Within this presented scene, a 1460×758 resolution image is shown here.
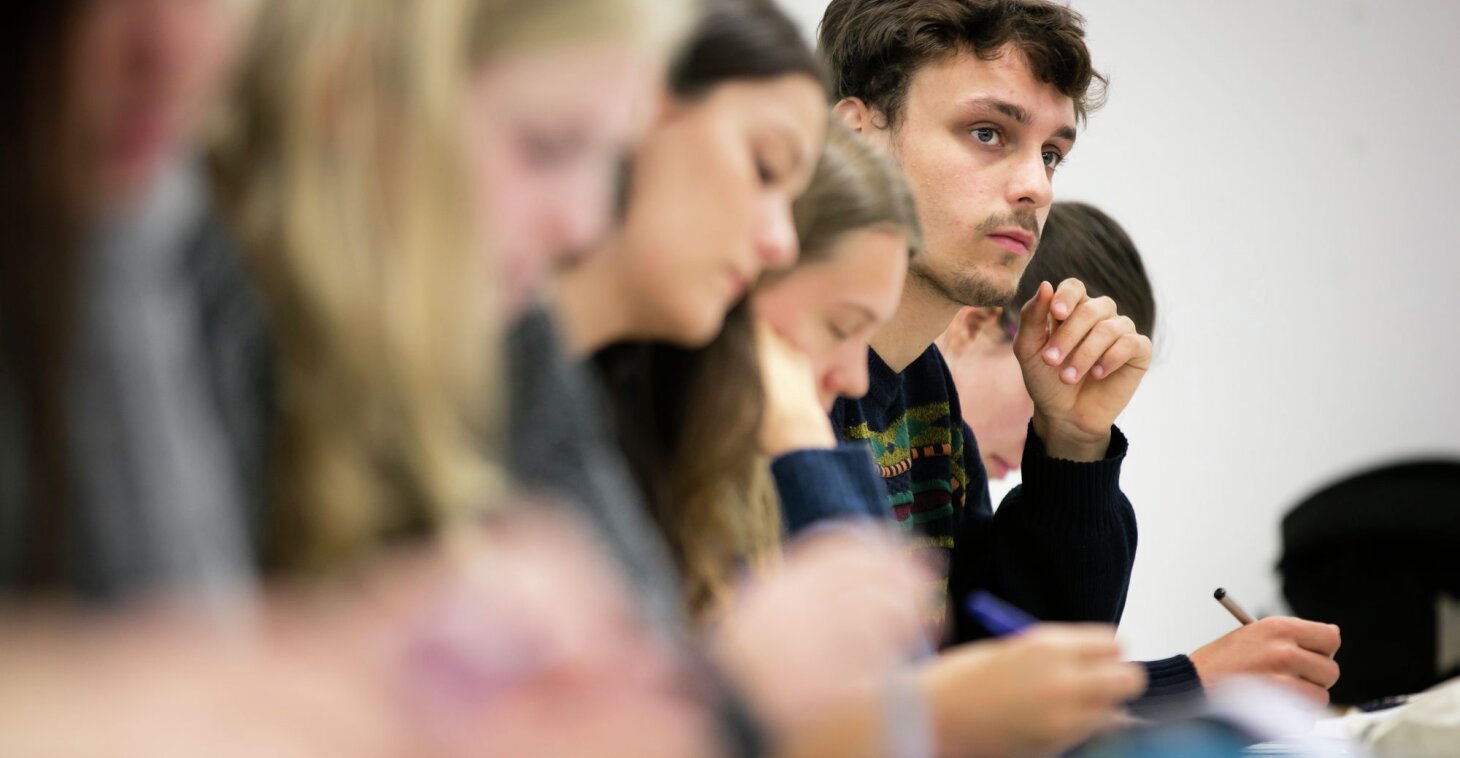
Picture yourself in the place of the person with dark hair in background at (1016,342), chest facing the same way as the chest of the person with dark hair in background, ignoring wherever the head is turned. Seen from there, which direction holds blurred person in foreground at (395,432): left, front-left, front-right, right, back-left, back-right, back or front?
front-right

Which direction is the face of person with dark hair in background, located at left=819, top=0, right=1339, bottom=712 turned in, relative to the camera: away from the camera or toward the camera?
toward the camera

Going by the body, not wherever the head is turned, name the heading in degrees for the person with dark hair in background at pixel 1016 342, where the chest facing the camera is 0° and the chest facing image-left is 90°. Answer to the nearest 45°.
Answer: approximately 315°
